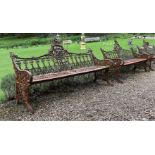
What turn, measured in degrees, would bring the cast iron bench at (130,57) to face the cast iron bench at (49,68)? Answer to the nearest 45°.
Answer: approximately 90° to its right

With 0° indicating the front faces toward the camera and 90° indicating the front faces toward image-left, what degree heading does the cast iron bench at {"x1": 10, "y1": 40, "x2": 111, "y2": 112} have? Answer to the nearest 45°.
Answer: approximately 315°

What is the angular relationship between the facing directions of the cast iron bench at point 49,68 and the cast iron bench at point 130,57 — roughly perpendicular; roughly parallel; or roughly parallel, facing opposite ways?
roughly parallel

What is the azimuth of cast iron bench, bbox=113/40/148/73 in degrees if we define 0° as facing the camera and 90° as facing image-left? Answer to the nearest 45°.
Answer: approximately 315°

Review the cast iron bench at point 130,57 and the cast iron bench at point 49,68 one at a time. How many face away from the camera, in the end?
0

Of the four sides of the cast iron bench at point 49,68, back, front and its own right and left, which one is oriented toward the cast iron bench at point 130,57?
left
